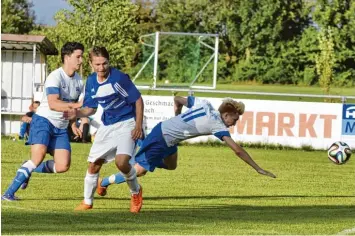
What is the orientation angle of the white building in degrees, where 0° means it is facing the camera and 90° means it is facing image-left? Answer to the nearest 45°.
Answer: approximately 0°

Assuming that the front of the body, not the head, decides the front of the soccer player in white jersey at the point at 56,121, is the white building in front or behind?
behind

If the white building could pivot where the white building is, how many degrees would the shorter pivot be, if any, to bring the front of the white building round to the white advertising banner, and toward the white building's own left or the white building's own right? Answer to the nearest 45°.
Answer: approximately 45° to the white building's own left

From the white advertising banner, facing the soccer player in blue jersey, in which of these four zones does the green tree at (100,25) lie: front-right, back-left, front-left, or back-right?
back-right

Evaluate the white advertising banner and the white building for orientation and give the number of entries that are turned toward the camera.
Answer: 2

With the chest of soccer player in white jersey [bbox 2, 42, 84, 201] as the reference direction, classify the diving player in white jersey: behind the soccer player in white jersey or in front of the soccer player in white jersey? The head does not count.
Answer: in front

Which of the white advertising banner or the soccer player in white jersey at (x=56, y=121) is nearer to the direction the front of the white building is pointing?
the soccer player in white jersey

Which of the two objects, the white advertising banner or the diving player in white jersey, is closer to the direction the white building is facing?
the diving player in white jersey

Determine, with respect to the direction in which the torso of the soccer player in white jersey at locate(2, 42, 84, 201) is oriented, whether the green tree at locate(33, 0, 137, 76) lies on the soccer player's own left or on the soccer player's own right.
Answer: on the soccer player's own left

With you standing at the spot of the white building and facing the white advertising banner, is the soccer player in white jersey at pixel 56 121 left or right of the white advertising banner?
right

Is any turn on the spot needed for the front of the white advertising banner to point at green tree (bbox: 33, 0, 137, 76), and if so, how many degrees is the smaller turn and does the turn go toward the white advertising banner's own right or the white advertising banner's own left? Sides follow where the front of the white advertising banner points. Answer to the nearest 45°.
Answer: approximately 135° to the white advertising banner's own right

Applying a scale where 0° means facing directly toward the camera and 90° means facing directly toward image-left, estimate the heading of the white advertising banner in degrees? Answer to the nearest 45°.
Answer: approximately 0°
